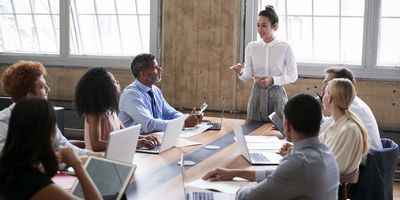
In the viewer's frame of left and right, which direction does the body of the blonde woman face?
facing away from the viewer and to the left of the viewer

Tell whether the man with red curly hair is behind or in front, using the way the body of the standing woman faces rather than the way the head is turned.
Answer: in front

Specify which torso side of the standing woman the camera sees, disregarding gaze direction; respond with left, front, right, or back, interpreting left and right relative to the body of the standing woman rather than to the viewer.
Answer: front

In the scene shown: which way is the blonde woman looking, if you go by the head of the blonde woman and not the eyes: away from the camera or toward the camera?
away from the camera

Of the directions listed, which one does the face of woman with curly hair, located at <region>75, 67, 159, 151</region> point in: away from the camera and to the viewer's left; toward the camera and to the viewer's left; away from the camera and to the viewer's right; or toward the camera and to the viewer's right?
away from the camera and to the viewer's right

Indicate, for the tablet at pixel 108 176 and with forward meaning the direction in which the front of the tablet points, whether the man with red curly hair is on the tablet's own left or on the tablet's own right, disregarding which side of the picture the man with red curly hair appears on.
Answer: on the tablet's own right

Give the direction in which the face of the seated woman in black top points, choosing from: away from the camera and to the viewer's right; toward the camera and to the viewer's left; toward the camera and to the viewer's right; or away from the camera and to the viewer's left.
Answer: away from the camera and to the viewer's right

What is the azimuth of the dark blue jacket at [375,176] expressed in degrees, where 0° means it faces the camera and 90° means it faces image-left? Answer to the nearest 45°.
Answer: approximately 135°

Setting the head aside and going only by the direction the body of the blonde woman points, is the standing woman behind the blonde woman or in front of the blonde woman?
in front

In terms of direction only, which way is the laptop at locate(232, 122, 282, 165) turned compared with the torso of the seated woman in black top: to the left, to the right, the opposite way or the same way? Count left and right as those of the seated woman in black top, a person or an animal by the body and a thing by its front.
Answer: to the right

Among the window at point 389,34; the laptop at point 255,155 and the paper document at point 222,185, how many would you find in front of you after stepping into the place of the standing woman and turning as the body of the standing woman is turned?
2

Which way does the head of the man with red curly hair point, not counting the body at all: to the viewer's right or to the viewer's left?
to the viewer's right

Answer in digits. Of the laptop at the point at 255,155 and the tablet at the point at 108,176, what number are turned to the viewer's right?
1

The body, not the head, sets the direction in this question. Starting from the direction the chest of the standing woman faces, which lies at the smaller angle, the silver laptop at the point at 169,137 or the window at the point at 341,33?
the silver laptop

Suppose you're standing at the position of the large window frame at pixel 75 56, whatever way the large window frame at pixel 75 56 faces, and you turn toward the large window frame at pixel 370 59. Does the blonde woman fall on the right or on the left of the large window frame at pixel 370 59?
right

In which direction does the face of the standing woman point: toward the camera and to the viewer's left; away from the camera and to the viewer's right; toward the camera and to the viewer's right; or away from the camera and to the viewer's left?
toward the camera and to the viewer's left

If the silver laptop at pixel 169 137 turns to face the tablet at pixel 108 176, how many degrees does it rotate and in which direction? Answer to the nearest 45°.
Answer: approximately 135° to its left
